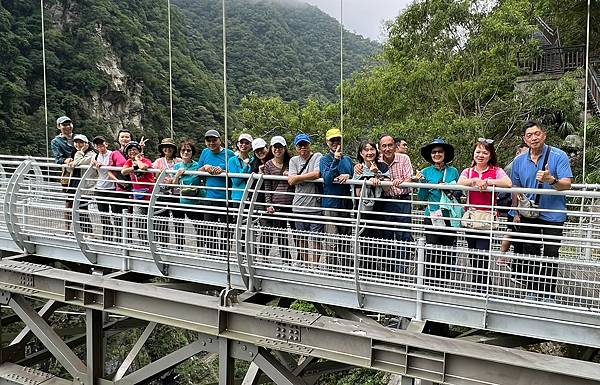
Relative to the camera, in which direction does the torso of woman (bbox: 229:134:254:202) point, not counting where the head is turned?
toward the camera

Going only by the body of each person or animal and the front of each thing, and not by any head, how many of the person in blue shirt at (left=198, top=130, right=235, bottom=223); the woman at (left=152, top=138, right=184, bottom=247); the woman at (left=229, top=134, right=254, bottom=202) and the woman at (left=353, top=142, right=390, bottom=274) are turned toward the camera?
4

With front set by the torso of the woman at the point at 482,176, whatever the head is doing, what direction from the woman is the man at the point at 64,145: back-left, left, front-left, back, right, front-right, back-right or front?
right

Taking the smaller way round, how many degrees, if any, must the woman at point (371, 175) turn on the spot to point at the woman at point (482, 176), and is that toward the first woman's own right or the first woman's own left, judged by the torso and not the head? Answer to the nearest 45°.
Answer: approximately 90° to the first woman's own left

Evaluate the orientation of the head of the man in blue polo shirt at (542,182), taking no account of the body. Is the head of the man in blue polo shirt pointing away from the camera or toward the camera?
toward the camera

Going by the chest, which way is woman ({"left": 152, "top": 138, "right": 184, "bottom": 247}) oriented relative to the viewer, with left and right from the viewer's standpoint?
facing the viewer

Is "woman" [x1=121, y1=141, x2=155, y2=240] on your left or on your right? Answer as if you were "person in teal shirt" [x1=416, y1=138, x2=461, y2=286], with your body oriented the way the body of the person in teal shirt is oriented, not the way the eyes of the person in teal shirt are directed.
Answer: on your right

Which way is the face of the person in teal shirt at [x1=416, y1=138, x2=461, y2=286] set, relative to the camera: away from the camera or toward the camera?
toward the camera

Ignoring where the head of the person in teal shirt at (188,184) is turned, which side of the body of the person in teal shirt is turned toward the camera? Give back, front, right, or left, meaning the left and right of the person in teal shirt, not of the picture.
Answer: front

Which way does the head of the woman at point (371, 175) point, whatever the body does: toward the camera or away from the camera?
toward the camera

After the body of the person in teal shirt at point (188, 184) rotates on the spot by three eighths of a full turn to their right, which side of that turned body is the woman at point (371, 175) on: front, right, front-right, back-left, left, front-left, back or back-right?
back

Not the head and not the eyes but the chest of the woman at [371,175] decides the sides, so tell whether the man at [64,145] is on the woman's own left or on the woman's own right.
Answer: on the woman's own right

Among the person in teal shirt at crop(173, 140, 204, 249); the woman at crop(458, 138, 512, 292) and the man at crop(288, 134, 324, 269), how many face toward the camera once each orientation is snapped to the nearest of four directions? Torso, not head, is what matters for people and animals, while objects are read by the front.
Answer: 3

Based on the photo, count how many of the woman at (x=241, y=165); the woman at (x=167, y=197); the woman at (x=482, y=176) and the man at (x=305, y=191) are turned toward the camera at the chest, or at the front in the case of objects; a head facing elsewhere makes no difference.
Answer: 4
